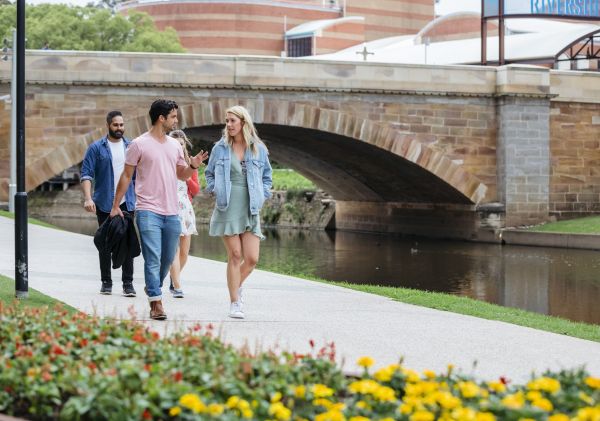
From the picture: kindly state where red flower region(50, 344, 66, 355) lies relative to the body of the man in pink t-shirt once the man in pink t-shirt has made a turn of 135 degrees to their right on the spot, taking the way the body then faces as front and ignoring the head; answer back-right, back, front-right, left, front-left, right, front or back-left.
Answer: left

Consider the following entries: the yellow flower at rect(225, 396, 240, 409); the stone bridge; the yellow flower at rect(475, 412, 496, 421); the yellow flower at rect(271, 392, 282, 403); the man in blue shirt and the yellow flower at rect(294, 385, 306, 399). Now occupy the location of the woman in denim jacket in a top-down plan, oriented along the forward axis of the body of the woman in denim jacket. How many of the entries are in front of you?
4

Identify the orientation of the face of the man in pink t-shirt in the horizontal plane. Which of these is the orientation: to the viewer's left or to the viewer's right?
to the viewer's right

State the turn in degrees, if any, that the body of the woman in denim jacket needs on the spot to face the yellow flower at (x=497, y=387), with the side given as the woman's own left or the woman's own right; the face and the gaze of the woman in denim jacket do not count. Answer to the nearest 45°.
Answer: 0° — they already face it

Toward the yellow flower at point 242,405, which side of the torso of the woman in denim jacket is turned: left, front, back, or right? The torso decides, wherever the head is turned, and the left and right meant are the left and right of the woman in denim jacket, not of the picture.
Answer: front

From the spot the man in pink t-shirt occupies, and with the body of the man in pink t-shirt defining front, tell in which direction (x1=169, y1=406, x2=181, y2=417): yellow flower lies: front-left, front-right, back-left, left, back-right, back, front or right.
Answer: front-right

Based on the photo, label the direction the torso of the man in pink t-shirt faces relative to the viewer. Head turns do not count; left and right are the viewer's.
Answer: facing the viewer and to the right of the viewer

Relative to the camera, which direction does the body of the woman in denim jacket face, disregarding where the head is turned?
toward the camera

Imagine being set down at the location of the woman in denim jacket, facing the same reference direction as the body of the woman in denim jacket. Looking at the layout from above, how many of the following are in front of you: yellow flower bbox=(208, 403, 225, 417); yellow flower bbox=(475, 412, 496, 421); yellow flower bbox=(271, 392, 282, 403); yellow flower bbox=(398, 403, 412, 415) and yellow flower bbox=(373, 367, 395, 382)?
5

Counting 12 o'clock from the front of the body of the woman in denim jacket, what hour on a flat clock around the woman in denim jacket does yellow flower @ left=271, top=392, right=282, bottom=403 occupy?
The yellow flower is roughly at 12 o'clock from the woman in denim jacket.

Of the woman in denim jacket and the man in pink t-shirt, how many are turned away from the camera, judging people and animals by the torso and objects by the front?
0

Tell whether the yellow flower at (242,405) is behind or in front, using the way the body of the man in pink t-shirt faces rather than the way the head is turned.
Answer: in front

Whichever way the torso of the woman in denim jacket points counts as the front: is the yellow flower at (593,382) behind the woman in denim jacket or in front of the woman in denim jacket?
in front

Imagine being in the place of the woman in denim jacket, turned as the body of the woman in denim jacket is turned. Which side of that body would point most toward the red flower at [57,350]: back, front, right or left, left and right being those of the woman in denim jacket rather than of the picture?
front

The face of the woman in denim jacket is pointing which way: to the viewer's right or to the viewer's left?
to the viewer's left
